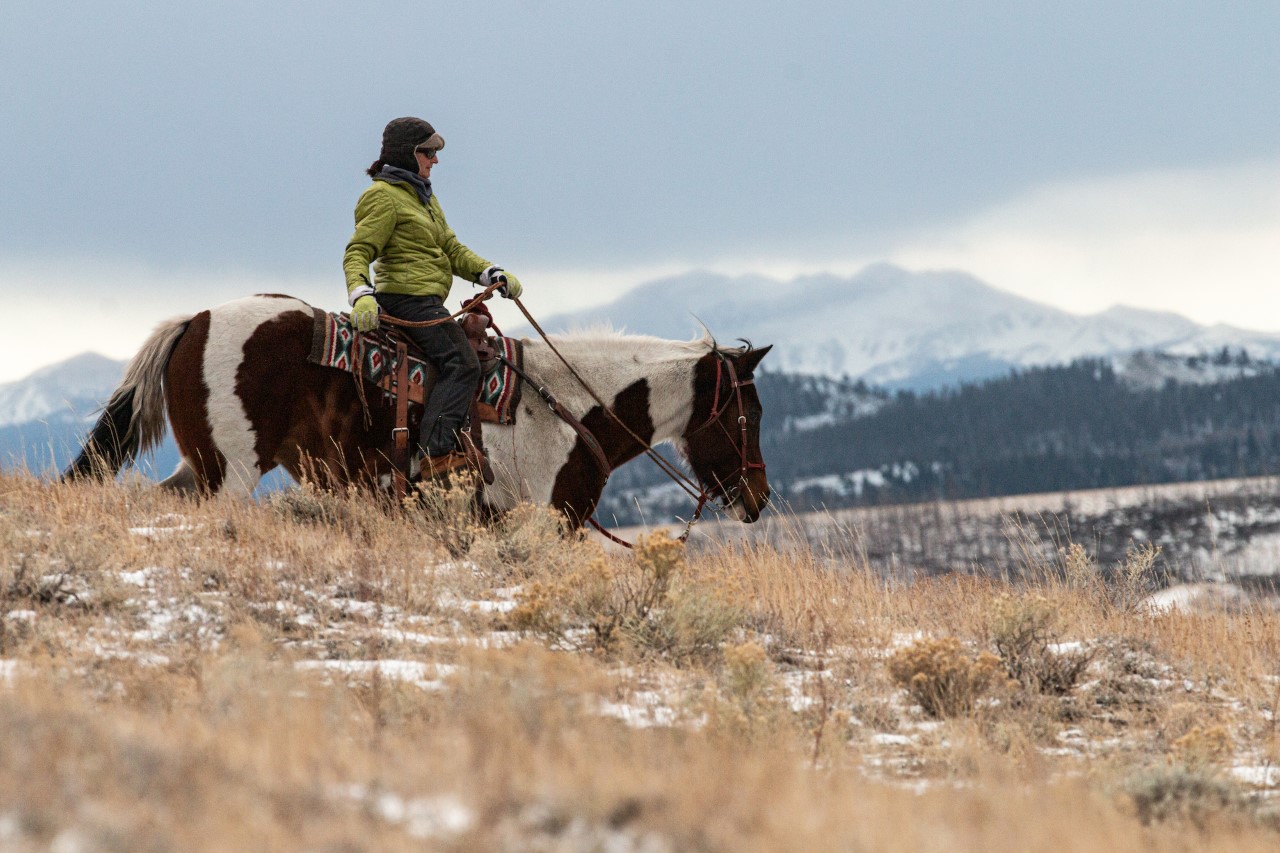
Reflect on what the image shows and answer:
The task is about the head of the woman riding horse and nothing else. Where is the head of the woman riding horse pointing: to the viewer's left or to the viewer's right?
to the viewer's right

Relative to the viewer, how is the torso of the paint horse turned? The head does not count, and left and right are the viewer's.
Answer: facing to the right of the viewer

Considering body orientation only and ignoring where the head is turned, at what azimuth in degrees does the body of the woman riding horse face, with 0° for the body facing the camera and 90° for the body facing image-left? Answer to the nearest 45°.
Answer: approximately 270°
